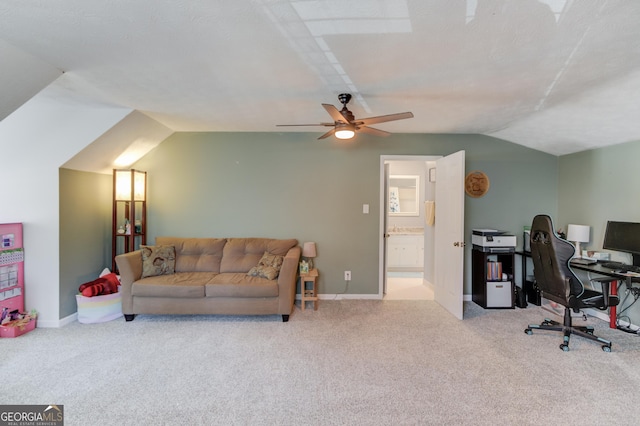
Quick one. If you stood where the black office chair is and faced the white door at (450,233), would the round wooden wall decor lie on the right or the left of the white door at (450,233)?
right

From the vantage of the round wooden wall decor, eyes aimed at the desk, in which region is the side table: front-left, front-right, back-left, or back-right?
back-right

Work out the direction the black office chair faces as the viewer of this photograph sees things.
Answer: facing away from the viewer and to the right of the viewer

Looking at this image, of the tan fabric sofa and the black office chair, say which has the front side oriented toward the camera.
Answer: the tan fabric sofa

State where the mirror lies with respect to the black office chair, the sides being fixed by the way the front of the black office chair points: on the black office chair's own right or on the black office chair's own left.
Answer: on the black office chair's own left

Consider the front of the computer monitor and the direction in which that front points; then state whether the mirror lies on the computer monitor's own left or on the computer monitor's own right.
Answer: on the computer monitor's own right

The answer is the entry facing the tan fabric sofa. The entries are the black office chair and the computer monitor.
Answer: the computer monitor

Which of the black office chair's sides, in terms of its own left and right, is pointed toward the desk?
front

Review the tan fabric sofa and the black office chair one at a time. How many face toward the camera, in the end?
1

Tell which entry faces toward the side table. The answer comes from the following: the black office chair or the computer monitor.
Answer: the computer monitor

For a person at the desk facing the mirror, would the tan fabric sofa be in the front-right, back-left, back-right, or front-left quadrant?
front-left

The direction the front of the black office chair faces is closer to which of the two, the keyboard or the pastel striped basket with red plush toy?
the keyboard

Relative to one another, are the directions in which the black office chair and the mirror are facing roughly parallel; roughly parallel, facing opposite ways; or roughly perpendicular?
roughly perpendicular

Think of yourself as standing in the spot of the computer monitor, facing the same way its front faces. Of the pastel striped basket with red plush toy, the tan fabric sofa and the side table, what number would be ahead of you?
3

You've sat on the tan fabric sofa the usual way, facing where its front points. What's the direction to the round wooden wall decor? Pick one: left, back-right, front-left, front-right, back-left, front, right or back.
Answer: left

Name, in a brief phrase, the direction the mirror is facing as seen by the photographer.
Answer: facing the viewer

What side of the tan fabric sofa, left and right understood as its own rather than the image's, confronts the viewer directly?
front

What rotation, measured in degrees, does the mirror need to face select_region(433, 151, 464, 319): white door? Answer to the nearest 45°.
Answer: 0° — it already faces it

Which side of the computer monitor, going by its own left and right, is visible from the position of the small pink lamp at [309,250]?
front
